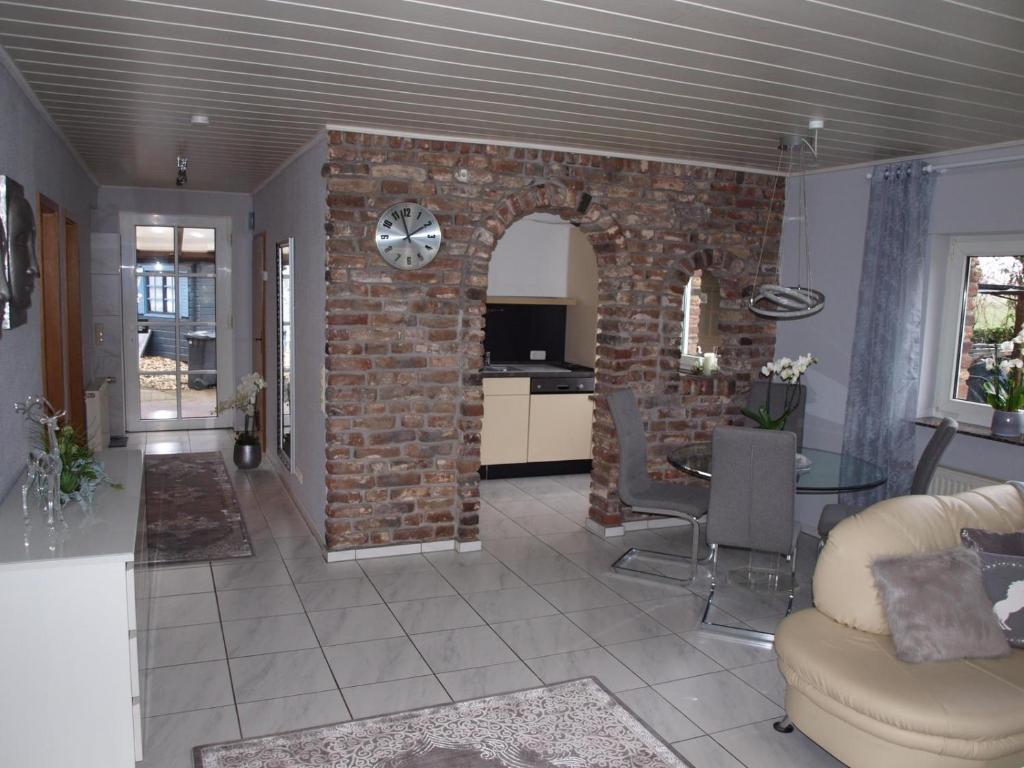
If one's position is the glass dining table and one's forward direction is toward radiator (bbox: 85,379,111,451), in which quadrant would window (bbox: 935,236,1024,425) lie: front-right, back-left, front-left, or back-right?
back-right

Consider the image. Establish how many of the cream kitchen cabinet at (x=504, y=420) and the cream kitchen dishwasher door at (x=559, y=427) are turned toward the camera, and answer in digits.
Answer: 2

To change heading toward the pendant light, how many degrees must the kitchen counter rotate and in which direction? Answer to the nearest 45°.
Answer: approximately 45° to its left

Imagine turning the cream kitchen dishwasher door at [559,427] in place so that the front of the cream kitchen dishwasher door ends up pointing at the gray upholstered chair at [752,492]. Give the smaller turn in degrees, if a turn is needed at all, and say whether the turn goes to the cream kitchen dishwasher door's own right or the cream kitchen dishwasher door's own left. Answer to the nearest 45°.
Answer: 0° — it already faces it

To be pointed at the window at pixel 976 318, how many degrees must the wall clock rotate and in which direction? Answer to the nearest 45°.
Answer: approximately 90° to its left

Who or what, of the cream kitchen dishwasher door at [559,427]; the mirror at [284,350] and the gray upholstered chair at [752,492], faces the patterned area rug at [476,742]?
the cream kitchen dishwasher door

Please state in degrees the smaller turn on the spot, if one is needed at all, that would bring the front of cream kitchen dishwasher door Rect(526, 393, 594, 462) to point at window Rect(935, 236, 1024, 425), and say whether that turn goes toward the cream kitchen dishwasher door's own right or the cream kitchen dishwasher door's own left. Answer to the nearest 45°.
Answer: approximately 45° to the cream kitchen dishwasher door's own left

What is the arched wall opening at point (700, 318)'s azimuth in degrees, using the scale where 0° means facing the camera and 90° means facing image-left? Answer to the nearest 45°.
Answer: approximately 315°

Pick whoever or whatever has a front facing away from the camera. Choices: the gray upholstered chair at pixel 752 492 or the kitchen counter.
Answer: the gray upholstered chair

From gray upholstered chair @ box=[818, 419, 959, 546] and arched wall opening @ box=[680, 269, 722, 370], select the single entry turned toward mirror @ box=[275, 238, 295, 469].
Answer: the gray upholstered chair

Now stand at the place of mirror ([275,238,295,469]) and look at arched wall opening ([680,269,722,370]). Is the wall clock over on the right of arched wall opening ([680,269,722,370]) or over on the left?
right

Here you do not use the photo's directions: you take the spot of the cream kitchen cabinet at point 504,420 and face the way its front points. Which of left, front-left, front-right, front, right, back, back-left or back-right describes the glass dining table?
front-left

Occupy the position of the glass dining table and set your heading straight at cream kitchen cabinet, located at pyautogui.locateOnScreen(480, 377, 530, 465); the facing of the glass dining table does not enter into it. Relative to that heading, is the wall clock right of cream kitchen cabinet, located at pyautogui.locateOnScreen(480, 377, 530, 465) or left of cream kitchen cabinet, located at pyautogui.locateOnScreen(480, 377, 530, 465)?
left
